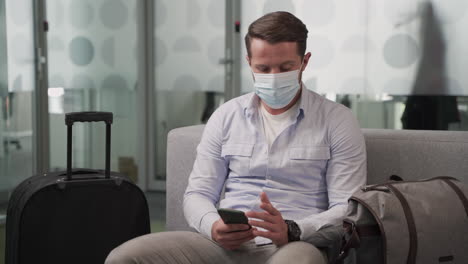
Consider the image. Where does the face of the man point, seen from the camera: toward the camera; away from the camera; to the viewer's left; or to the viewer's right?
toward the camera

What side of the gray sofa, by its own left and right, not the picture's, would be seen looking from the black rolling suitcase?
right

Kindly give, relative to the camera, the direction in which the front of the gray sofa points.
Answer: facing the viewer
